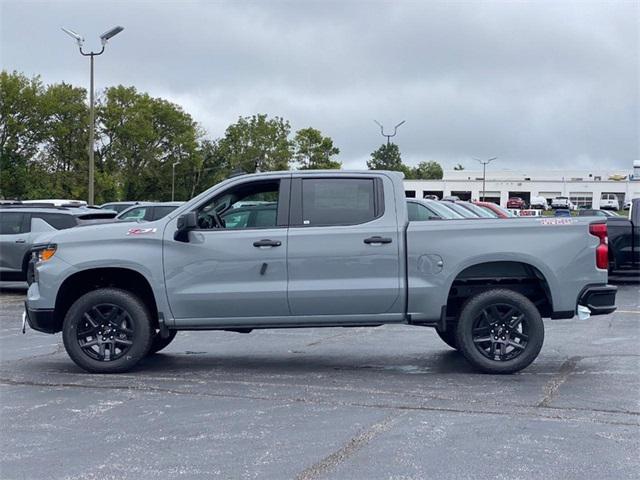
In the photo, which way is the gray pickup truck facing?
to the viewer's left

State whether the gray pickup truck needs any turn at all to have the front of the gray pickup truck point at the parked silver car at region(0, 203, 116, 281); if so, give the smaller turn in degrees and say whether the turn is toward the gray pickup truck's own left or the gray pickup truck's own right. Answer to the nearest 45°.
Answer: approximately 45° to the gray pickup truck's own right

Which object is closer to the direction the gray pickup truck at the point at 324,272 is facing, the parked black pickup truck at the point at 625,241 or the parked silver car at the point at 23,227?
the parked silver car

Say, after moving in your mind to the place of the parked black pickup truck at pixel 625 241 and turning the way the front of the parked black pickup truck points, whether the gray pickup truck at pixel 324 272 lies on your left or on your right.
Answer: on your right

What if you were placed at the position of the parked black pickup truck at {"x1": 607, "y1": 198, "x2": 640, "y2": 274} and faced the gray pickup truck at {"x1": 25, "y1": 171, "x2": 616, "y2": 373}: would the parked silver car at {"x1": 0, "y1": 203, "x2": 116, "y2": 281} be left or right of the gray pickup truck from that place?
right
